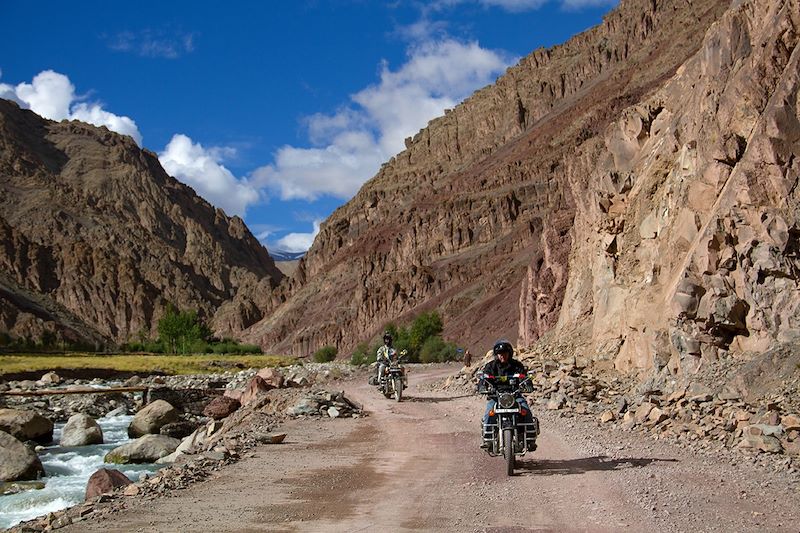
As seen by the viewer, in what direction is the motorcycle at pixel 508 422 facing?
toward the camera

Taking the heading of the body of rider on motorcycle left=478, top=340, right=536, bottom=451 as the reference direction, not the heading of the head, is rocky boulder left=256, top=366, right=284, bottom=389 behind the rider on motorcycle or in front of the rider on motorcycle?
behind

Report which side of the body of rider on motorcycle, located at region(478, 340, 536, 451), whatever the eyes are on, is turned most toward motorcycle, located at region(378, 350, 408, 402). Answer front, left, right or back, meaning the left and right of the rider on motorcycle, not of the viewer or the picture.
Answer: back

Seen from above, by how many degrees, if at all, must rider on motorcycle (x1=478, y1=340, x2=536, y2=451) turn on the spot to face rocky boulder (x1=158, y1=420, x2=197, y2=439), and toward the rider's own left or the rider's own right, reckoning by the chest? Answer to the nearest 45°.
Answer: approximately 135° to the rider's own right

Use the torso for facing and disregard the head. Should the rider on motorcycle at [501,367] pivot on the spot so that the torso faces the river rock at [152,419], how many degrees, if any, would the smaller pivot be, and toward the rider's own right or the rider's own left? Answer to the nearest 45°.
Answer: approximately 135° to the rider's own right

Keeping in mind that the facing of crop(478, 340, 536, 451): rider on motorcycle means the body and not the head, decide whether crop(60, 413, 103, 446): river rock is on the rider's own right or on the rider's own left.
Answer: on the rider's own right

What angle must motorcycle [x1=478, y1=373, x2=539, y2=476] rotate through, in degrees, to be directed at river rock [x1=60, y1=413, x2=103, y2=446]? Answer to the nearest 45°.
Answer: approximately 135° to its right

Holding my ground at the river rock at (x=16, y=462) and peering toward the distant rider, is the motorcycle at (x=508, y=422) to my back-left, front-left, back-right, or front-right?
front-right

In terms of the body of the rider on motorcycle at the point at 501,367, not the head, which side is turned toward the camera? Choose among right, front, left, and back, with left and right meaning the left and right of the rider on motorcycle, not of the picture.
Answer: front

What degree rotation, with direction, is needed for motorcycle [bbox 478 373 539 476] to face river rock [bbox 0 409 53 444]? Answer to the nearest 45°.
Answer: approximately 135° to its right

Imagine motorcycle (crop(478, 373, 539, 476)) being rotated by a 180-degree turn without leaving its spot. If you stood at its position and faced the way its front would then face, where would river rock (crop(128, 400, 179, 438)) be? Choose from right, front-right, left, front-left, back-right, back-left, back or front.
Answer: front-left

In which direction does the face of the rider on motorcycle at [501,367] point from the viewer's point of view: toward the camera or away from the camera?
toward the camera

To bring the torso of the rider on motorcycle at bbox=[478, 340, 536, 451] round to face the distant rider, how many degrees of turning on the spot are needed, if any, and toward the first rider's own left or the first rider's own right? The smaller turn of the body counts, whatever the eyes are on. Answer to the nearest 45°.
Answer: approximately 180°

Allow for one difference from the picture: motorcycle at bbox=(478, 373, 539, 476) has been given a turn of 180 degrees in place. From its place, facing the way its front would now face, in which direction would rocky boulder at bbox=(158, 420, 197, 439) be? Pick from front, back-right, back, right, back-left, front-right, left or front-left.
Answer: front-left

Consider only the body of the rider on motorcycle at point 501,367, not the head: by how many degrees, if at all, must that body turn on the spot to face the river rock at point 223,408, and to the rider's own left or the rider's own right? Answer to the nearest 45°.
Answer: approximately 135° to the rider's own right

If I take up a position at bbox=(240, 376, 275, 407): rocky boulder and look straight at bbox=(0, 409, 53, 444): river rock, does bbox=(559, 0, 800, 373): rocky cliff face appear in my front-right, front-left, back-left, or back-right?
back-left

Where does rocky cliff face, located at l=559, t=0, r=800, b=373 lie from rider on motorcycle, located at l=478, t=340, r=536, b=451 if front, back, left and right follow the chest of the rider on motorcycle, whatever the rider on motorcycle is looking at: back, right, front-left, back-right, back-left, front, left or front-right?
back-left
